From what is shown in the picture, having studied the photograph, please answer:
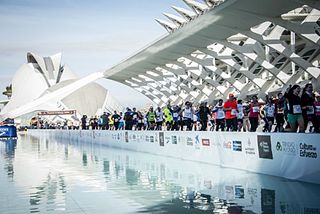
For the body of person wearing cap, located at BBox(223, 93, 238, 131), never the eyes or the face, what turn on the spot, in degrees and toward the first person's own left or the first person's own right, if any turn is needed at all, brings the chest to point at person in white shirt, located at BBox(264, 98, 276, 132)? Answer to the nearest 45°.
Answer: approximately 45° to the first person's own left

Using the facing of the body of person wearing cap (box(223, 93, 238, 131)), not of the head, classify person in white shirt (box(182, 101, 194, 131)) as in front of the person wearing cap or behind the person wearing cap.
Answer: behind

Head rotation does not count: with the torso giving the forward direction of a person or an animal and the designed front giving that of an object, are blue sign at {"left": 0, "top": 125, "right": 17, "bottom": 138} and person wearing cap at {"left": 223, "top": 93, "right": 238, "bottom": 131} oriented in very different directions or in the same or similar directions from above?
same or similar directions

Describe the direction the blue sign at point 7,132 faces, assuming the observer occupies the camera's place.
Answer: facing the viewer

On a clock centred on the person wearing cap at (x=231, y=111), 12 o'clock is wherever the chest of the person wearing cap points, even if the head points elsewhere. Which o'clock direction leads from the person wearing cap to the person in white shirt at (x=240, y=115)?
The person in white shirt is roughly at 8 o'clock from the person wearing cap.

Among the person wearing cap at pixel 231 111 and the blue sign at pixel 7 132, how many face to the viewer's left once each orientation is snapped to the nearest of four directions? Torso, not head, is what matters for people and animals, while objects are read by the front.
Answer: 0
